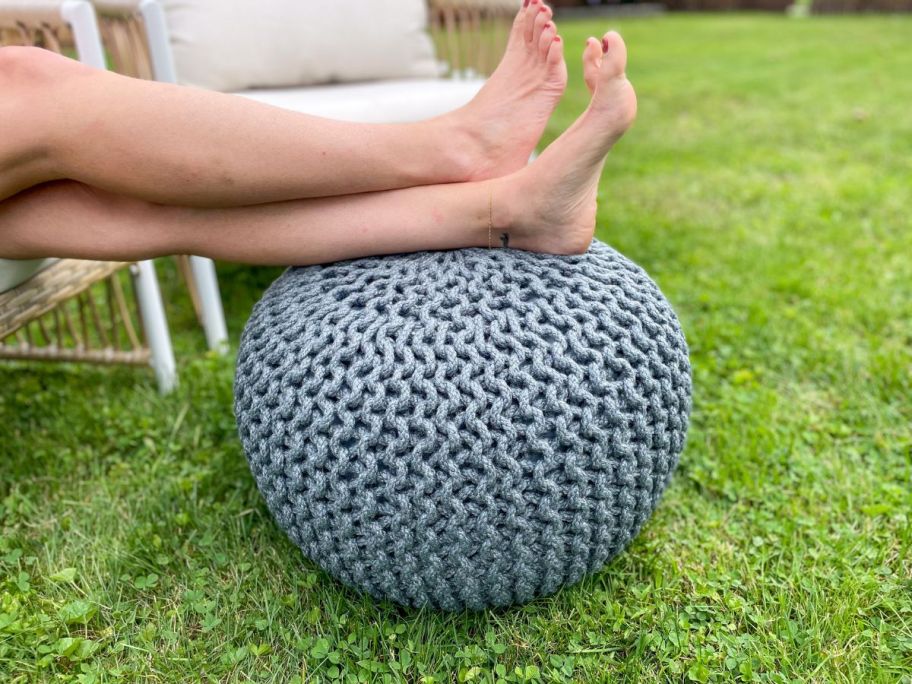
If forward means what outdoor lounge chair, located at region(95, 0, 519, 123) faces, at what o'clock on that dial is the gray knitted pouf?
The gray knitted pouf is roughly at 12 o'clock from the outdoor lounge chair.

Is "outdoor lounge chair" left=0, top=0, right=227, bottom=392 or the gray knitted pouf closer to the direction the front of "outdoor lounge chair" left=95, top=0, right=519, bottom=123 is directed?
the gray knitted pouf

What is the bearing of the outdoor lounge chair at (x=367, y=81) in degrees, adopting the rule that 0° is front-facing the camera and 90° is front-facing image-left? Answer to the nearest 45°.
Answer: approximately 0°

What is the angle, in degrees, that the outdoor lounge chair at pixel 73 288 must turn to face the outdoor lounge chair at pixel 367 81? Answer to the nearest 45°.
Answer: approximately 45° to its left

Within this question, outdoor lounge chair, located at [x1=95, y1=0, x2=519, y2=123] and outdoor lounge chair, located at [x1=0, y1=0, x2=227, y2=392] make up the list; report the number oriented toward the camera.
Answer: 1

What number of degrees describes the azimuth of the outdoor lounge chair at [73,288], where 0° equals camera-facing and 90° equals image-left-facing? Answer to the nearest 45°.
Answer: approximately 270°

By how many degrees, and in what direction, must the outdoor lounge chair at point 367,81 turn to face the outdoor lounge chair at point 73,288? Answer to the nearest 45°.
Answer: approximately 45° to its right

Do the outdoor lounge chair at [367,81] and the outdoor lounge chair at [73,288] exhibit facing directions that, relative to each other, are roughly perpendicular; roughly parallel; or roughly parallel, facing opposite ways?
roughly perpendicular
